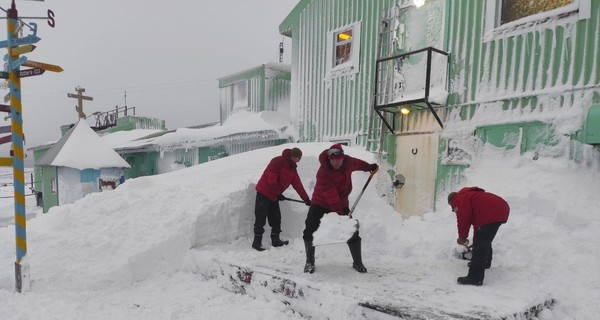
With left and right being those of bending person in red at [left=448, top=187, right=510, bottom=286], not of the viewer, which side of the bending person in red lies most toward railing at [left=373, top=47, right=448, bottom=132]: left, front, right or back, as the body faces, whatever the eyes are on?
right

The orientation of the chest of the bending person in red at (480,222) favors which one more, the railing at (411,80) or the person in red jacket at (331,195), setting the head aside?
the person in red jacket

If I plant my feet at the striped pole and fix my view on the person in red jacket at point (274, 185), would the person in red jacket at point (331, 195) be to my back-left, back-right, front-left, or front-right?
front-right

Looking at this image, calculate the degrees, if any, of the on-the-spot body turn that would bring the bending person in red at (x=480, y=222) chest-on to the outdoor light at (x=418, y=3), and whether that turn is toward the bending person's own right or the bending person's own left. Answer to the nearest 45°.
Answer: approximately 90° to the bending person's own right

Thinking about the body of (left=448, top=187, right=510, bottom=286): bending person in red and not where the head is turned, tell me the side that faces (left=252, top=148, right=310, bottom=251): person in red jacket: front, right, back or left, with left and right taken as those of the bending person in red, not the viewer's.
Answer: front

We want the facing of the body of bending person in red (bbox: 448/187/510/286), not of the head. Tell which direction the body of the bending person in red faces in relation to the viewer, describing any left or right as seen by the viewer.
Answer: facing to the left of the viewer

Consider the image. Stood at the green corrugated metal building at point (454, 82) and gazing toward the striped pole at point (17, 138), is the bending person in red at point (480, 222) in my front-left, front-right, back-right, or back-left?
front-left

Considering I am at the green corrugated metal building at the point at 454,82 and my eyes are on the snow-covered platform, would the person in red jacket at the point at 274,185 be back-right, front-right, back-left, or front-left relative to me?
front-right

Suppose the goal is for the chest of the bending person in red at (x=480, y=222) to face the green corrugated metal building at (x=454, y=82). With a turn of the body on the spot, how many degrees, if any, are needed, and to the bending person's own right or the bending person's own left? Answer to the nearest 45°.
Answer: approximately 90° to the bending person's own right
